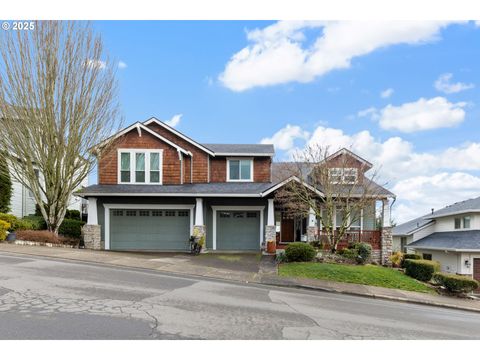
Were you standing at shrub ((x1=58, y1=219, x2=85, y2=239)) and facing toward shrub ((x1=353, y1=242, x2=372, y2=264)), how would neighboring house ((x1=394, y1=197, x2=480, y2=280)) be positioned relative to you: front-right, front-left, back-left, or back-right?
front-left

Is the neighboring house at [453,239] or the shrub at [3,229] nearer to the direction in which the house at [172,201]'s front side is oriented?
the shrub

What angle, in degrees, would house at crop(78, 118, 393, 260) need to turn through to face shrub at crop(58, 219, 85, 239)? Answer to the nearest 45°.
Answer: approximately 90° to its right

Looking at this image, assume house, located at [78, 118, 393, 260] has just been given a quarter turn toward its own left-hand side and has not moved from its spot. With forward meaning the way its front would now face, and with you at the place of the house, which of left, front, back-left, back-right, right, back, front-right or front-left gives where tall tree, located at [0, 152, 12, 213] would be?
back

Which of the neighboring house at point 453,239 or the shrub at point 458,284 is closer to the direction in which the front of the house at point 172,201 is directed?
the shrub

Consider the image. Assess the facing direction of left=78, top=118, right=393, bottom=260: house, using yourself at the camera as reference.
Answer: facing the viewer

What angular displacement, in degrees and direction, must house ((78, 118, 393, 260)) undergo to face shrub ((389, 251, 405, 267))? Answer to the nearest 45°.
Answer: approximately 90° to its left

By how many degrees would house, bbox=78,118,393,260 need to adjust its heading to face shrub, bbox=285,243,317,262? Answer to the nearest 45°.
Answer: approximately 45° to its left

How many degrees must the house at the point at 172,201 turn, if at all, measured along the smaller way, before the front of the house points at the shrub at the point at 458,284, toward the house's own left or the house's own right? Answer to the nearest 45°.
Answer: approximately 45° to the house's own left

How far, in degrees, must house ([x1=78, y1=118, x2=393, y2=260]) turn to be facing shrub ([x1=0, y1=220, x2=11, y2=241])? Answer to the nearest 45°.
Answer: approximately 45° to its right
